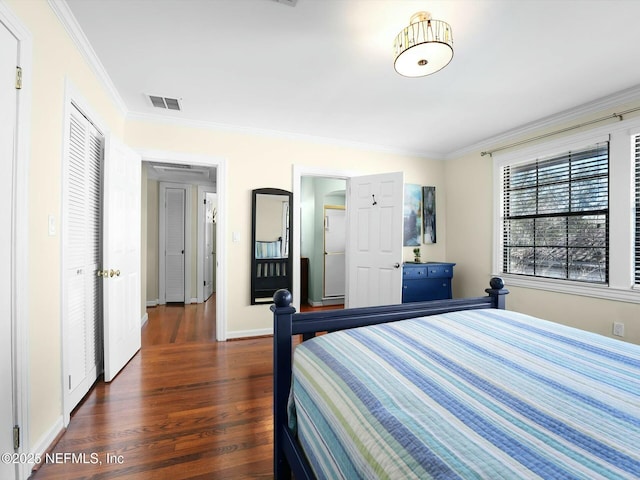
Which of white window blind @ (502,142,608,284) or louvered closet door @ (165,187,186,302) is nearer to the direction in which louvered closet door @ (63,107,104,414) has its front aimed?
the white window blind

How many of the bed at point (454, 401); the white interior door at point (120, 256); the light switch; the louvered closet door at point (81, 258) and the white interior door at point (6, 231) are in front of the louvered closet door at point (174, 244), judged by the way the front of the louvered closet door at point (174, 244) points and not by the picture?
5

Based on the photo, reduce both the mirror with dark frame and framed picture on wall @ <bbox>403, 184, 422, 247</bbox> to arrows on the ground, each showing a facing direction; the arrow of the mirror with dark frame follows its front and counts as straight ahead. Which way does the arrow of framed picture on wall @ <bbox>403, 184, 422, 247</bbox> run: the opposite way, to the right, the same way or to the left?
the same way

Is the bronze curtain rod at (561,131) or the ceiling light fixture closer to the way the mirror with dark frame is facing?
the ceiling light fixture

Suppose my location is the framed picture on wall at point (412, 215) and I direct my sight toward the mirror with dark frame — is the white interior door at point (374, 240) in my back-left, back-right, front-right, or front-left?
front-left

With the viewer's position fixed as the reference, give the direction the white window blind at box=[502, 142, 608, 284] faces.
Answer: facing the viewer and to the left of the viewer

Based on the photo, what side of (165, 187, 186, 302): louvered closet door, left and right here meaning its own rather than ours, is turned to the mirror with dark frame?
front

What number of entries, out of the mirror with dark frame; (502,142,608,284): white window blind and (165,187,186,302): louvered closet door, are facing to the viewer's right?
0

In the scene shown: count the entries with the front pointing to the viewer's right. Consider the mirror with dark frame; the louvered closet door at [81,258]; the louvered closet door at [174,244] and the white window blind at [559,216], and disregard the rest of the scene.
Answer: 1

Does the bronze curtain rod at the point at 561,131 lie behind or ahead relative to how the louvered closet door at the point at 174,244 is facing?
ahead

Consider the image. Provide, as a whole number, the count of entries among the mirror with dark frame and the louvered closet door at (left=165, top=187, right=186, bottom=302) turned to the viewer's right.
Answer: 0

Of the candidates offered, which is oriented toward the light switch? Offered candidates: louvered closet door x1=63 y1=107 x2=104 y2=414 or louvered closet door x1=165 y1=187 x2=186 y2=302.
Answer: louvered closet door x1=165 y1=187 x2=186 y2=302

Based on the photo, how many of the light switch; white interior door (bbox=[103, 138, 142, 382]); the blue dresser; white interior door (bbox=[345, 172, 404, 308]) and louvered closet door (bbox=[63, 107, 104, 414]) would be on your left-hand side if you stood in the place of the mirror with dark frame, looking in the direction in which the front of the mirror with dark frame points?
2

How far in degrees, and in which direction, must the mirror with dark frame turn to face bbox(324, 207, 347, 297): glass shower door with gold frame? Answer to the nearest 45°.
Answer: approximately 135° to its left

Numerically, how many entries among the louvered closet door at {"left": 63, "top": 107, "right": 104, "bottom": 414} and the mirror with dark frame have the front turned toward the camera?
1

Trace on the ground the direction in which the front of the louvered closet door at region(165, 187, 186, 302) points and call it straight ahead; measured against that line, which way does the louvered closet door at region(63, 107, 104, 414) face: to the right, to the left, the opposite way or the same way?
to the left

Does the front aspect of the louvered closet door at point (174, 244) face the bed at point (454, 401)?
yes

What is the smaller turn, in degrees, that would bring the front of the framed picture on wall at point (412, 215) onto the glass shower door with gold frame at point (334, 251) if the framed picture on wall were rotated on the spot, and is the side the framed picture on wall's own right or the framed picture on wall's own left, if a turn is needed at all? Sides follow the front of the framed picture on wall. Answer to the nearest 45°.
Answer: approximately 180°

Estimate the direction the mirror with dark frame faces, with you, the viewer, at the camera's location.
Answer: facing the viewer

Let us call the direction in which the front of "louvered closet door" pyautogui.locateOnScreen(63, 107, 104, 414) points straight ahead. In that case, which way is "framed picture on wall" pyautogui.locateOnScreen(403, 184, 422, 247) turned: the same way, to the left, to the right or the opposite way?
to the right

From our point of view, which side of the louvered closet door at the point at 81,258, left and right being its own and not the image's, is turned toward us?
right

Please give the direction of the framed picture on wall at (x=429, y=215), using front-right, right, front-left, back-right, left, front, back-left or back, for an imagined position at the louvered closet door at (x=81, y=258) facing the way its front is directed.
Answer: front
